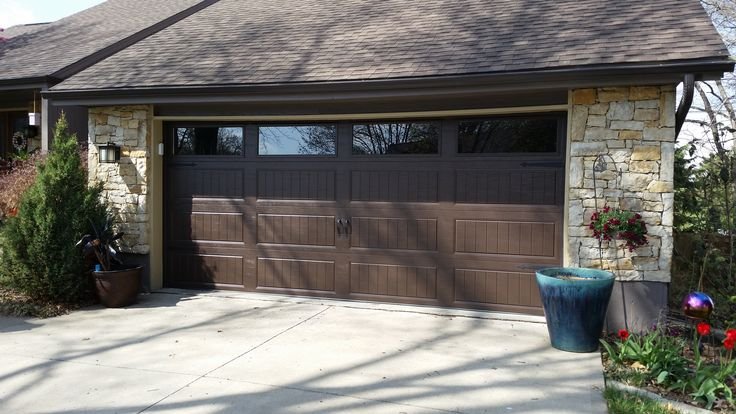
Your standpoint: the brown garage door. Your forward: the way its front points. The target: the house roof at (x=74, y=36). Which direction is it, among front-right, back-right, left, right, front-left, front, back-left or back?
back-right

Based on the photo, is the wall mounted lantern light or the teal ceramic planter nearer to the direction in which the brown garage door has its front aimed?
the teal ceramic planter

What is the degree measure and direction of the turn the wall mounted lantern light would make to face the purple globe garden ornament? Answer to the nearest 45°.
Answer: approximately 90° to its left

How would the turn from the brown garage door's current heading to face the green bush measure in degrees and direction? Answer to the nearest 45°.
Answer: approximately 90° to its right

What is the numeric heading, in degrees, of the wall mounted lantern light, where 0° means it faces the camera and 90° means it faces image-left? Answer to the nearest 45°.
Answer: approximately 45°

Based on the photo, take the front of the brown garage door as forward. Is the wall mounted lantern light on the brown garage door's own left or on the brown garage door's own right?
on the brown garage door's own right

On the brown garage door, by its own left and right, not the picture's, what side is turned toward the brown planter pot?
right

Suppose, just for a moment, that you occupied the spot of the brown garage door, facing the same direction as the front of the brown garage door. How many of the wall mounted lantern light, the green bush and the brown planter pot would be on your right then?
3

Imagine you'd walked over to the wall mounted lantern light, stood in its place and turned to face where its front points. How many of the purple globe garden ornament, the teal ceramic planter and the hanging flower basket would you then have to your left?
3

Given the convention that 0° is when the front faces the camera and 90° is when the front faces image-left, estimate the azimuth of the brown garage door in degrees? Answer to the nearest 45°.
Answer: approximately 0°
